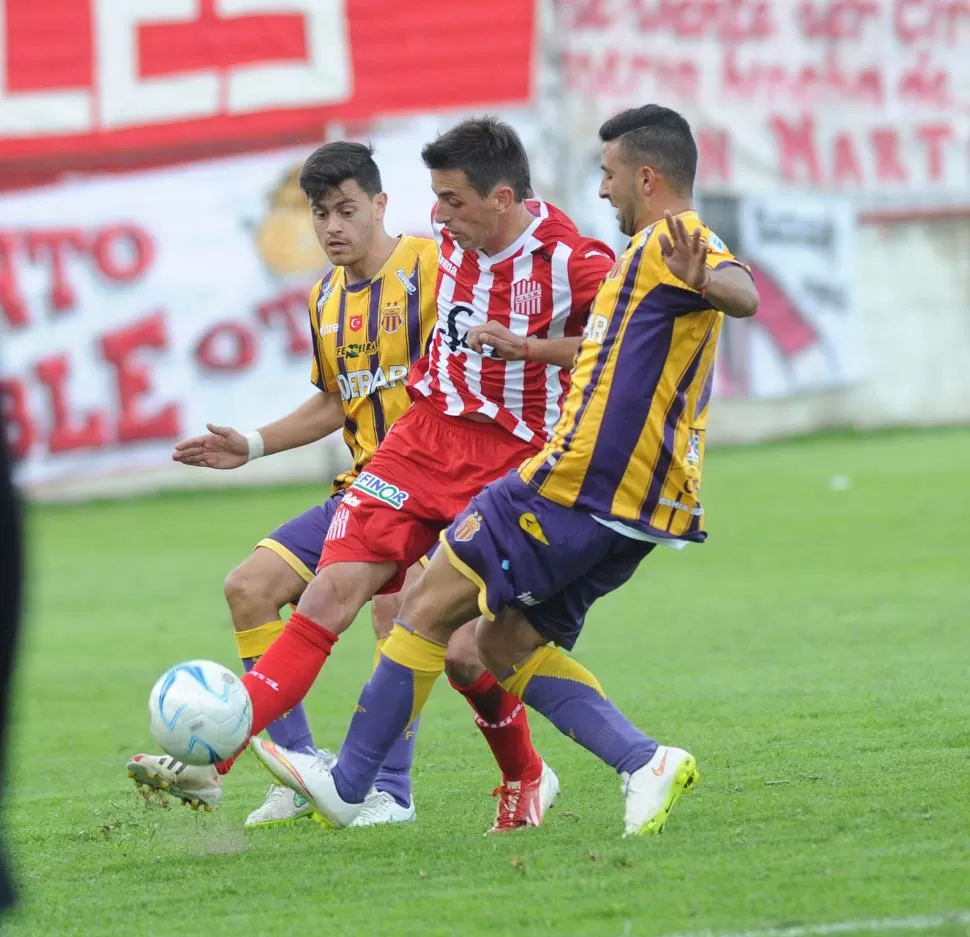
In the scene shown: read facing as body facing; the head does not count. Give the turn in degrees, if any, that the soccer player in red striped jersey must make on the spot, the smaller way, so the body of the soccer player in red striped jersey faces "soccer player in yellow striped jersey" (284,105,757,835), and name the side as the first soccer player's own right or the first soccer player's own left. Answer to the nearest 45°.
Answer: approximately 90° to the first soccer player's own left

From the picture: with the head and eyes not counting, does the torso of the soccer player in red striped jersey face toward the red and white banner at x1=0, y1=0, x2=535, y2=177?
no

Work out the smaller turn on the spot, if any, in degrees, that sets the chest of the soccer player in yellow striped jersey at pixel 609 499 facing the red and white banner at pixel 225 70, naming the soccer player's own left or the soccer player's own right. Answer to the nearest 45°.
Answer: approximately 90° to the soccer player's own right

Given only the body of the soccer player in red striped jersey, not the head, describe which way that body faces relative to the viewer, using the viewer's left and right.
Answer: facing the viewer and to the left of the viewer

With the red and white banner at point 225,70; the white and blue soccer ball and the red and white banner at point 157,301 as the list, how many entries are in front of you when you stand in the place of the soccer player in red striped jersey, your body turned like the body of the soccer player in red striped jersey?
1

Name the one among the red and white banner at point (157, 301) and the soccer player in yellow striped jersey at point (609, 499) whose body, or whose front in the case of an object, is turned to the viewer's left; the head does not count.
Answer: the soccer player in yellow striped jersey

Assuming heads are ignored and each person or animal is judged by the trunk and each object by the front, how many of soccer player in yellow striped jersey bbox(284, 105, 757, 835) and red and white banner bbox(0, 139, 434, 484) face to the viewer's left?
1

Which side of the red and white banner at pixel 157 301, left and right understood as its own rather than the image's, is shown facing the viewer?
front

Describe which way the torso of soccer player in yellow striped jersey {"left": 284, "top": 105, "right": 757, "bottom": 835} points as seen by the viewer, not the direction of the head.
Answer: to the viewer's left

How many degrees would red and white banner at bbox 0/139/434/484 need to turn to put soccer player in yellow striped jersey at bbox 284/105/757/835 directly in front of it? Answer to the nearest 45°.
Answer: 0° — it already faces them

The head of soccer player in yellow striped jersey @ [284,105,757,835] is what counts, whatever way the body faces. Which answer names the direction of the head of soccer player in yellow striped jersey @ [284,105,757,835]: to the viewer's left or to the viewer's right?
to the viewer's left

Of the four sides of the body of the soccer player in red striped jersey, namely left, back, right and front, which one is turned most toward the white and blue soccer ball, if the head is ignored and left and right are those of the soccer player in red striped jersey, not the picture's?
front

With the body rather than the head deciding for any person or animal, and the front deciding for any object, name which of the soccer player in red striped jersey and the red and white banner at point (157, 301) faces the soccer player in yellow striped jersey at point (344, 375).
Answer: the red and white banner

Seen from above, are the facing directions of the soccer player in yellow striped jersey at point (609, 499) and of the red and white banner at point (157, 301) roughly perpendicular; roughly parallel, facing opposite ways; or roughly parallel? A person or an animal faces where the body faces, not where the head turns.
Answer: roughly perpendicular

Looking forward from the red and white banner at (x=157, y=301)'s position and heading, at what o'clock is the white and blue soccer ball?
The white and blue soccer ball is roughly at 12 o'clock from the red and white banner.
